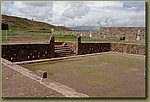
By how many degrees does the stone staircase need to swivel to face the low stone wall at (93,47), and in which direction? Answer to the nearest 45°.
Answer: approximately 90° to its left

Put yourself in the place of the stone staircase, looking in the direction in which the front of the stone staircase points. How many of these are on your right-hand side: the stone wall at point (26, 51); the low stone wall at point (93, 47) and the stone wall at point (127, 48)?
1

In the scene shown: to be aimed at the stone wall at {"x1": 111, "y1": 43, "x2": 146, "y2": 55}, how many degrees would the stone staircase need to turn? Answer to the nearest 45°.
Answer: approximately 45° to its left

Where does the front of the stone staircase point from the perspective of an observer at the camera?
facing the viewer and to the right of the viewer

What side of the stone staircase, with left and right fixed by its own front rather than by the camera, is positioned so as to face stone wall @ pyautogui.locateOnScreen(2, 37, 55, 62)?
right

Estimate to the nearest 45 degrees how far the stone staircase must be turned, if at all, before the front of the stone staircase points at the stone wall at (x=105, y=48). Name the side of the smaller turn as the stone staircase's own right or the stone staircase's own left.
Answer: approximately 90° to the stone staircase's own left
